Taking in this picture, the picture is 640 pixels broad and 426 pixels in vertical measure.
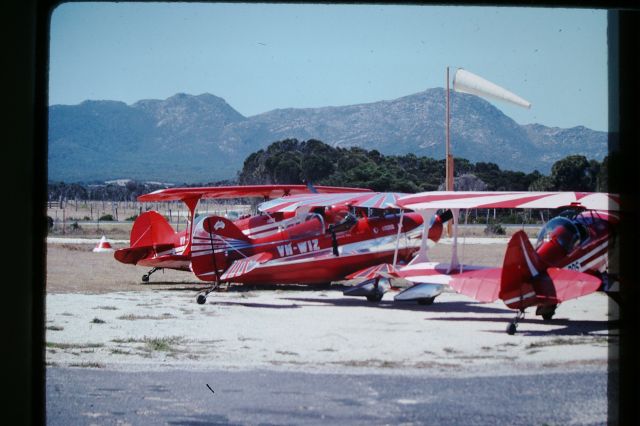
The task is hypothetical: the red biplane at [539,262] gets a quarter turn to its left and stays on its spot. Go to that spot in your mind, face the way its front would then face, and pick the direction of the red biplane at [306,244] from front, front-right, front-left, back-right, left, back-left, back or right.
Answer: front

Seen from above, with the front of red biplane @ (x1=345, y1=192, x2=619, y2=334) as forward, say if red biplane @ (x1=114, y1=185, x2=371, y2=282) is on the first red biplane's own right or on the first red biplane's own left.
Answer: on the first red biplane's own left

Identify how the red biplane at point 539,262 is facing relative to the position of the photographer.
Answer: facing away from the viewer and to the right of the viewer
